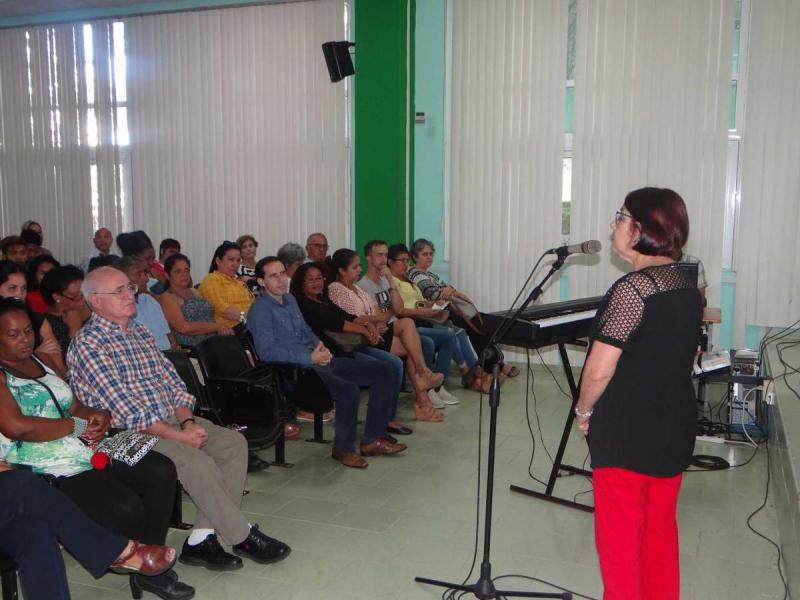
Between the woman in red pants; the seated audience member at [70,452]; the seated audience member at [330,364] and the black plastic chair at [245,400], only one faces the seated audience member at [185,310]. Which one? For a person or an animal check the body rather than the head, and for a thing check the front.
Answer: the woman in red pants

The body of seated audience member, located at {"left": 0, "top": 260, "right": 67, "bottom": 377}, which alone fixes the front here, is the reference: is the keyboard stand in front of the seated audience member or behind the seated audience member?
in front

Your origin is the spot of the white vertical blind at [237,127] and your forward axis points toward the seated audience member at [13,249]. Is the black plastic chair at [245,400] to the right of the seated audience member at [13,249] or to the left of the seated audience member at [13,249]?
left

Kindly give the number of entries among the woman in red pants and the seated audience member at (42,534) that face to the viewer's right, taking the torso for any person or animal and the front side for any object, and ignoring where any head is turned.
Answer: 1

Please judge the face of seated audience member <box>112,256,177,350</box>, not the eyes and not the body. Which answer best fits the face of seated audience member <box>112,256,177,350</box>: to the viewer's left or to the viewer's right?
to the viewer's right

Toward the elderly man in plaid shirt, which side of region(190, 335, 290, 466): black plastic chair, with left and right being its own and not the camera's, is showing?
right

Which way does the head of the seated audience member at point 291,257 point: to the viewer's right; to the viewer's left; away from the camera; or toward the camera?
to the viewer's right

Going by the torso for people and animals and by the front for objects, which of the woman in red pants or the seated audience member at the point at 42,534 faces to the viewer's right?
the seated audience member

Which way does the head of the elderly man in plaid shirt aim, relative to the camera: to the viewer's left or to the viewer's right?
to the viewer's right

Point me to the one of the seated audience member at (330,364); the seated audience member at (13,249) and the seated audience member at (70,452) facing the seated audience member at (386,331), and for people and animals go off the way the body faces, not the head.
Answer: the seated audience member at (13,249)

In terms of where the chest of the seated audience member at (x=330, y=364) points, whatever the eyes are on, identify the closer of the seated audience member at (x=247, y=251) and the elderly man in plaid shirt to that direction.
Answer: the elderly man in plaid shirt

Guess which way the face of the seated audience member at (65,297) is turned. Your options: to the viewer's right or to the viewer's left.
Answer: to the viewer's right
